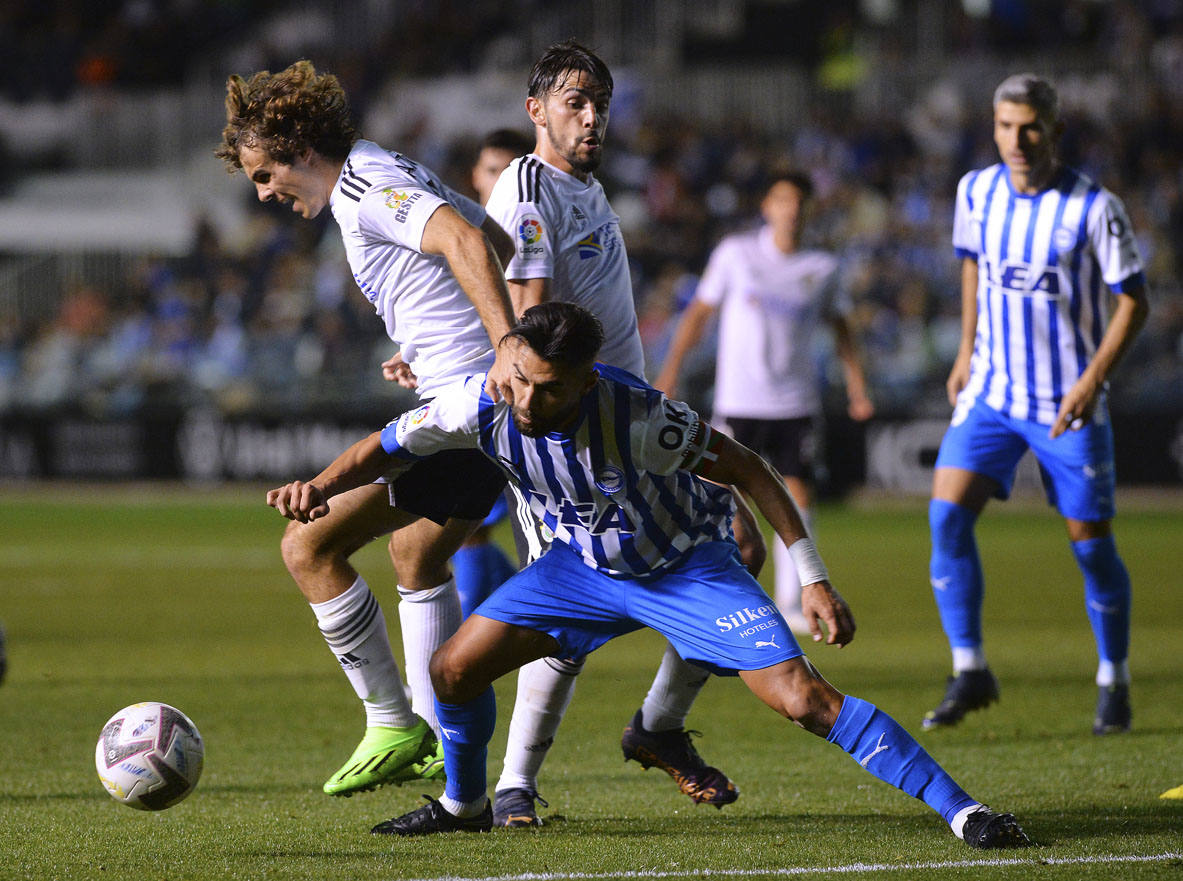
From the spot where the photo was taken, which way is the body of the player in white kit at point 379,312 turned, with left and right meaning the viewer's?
facing to the left of the viewer

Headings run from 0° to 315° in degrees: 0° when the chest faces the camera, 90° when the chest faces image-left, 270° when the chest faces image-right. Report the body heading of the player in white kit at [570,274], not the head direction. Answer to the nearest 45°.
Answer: approximately 315°

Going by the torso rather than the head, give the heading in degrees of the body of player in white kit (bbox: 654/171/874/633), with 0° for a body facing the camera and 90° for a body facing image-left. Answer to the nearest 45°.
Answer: approximately 0°

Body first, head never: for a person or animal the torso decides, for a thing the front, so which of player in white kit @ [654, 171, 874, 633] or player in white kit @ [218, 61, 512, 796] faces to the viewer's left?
player in white kit @ [218, 61, 512, 796]

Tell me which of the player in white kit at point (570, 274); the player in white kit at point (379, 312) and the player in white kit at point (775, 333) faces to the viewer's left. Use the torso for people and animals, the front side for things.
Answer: the player in white kit at point (379, 312)

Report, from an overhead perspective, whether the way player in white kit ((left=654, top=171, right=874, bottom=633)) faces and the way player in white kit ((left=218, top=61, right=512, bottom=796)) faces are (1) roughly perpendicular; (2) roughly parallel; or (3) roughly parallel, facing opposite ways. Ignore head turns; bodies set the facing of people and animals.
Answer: roughly perpendicular

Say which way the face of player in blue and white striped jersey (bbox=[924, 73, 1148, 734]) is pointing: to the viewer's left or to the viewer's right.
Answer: to the viewer's left

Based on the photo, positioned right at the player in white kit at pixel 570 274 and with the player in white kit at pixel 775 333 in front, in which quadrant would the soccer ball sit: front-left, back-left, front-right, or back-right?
back-left

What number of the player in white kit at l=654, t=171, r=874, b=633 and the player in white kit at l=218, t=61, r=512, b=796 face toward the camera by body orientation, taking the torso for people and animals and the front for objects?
1
